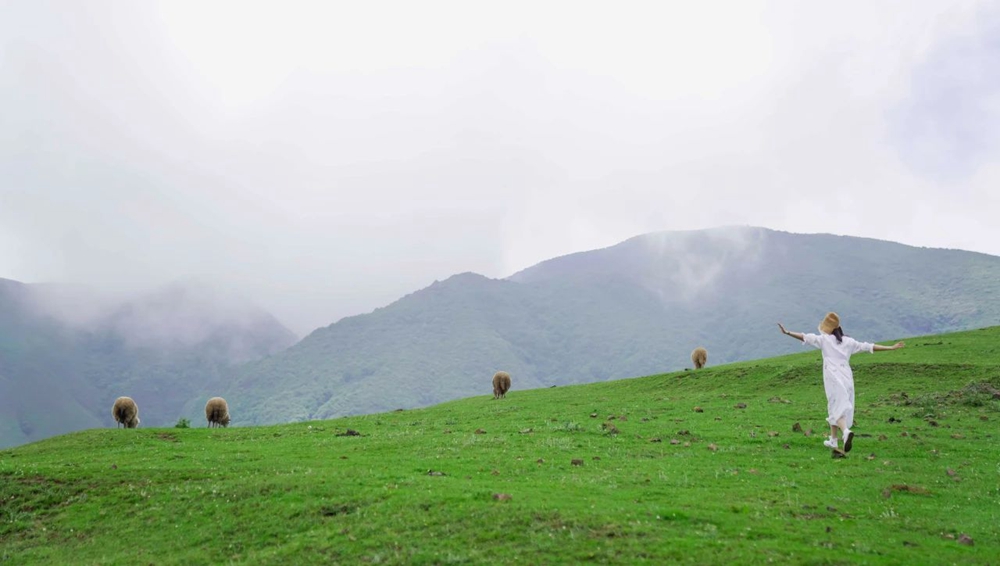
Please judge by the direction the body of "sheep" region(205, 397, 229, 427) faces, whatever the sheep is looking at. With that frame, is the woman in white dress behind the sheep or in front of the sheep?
behind
